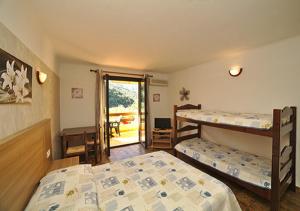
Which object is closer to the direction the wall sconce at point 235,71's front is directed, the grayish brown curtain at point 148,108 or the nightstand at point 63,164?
the nightstand

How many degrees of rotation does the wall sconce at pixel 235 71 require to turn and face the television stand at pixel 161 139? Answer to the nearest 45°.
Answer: approximately 45° to its right

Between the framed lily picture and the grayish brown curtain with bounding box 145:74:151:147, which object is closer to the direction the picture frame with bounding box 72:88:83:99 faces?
the framed lily picture

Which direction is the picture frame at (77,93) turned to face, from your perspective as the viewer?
facing the viewer

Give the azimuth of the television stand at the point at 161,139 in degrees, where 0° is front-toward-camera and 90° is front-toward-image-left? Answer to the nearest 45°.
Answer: approximately 0°

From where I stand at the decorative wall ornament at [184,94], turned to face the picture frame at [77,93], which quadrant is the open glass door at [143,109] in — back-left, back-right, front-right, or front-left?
front-right

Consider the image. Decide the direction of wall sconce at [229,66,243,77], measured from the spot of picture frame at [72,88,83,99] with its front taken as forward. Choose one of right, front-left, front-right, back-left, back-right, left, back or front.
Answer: front-left

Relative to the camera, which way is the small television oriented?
toward the camera

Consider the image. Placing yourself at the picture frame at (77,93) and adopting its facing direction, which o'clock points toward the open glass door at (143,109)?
The open glass door is roughly at 9 o'clock from the picture frame.

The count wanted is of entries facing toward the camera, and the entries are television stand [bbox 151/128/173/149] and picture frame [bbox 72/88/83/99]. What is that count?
2

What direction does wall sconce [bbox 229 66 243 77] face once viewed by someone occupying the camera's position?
facing the viewer and to the left of the viewer

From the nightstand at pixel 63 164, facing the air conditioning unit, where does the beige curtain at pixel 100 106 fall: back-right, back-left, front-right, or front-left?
front-left

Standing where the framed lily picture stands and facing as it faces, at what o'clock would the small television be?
The small television is roughly at 10 o'clock from the framed lily picture.

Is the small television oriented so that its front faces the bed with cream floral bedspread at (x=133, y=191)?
yes
